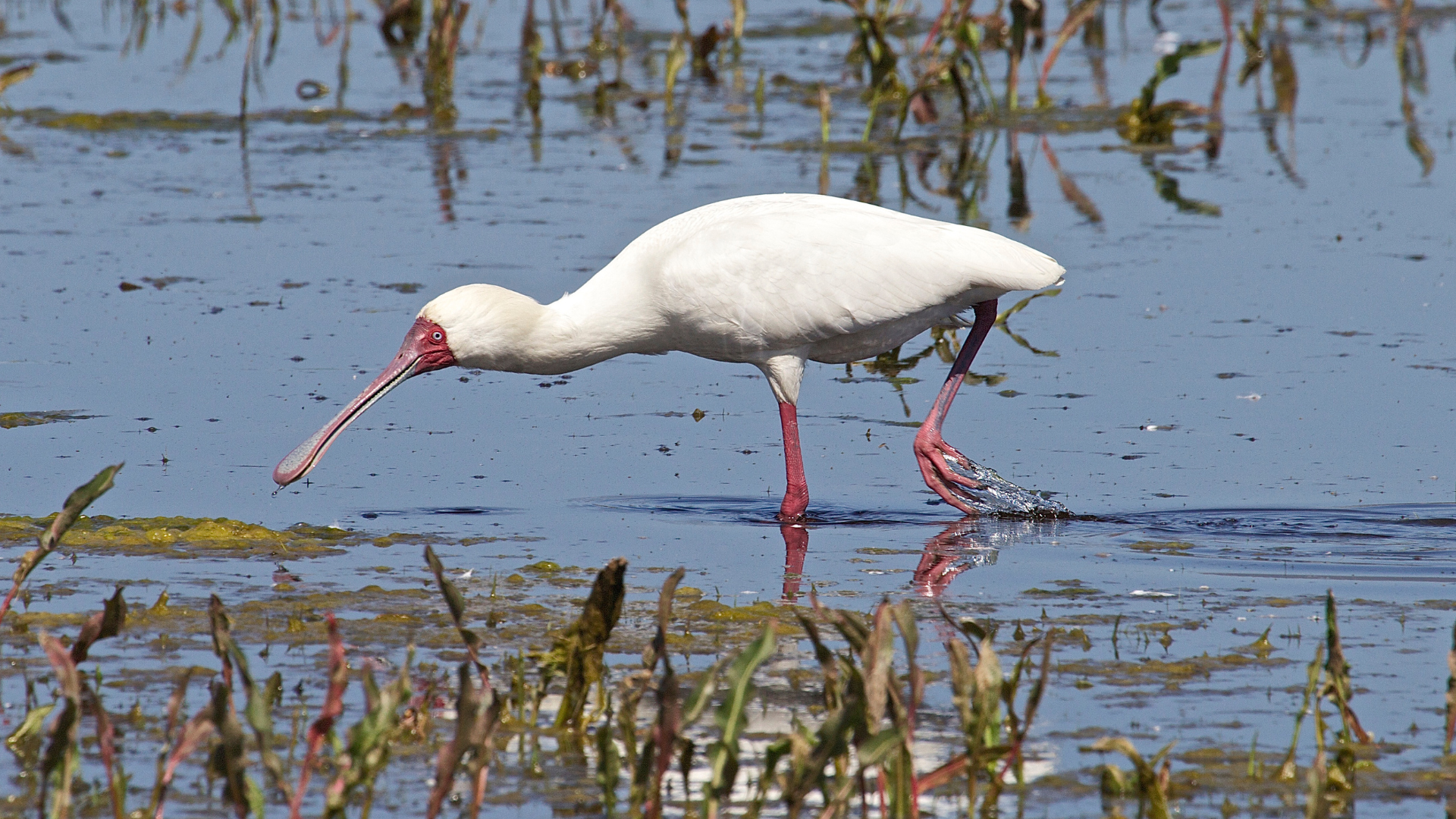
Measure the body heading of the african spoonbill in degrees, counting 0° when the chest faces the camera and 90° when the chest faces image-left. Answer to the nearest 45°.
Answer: approximately 90°
